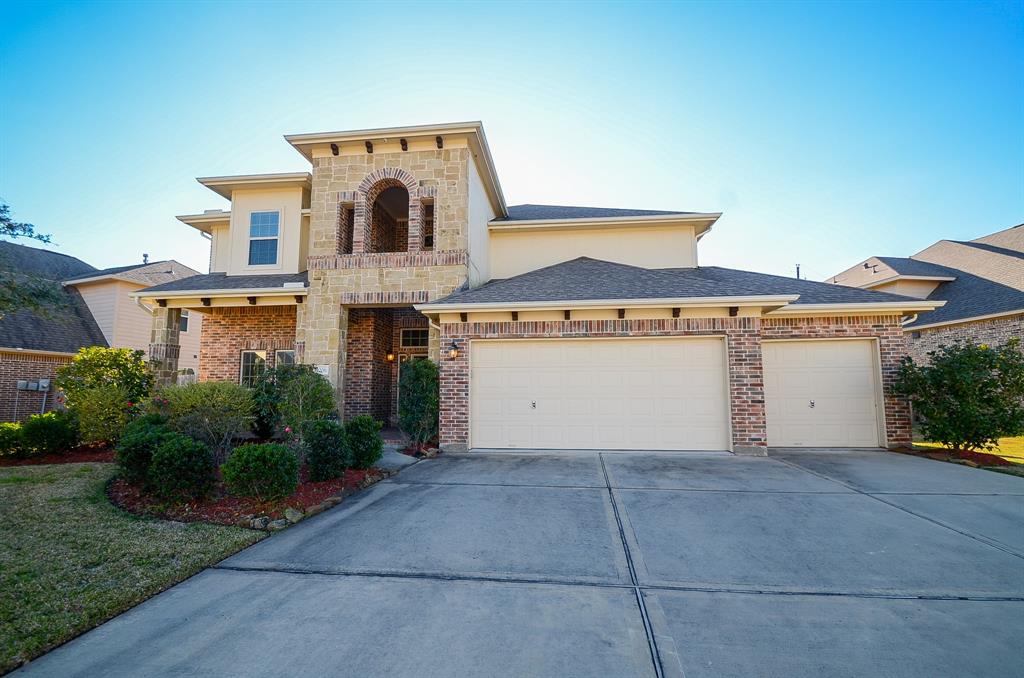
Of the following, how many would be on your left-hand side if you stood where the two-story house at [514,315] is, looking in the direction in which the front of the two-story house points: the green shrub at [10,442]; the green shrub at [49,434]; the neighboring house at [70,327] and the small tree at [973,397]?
1

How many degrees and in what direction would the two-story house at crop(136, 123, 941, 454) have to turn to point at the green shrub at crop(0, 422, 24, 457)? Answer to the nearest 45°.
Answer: approximately 90° to its right

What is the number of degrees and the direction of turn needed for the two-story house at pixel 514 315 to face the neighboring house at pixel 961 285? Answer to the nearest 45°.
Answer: approximately 135° to its left

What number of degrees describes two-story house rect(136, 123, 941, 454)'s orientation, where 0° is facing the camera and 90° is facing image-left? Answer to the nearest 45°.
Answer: approximately 0°

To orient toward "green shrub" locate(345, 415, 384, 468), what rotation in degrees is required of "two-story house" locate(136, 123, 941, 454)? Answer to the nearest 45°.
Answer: approximately 45° to its right

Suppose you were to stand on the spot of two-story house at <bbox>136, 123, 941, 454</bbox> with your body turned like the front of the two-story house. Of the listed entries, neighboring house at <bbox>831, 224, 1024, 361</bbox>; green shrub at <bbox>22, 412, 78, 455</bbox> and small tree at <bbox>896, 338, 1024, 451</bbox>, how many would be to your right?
1

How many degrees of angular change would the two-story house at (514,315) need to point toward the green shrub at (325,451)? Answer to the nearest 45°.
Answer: approximately 45° to its right

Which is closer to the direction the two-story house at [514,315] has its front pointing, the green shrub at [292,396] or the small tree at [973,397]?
the green shrub

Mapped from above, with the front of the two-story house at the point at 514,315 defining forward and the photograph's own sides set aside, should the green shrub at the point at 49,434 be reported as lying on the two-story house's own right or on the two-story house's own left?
on the two-story house's own right

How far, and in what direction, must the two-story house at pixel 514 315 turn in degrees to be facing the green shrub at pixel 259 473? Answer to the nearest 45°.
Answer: approximately 45° to its right

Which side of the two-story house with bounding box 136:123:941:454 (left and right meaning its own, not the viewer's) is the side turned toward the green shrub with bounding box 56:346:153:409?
right

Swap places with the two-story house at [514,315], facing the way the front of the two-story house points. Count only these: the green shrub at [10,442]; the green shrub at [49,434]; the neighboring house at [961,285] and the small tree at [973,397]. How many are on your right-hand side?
2

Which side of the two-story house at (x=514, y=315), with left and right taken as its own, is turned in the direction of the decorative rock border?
front

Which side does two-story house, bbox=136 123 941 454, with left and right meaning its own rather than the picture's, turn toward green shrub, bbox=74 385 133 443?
right
